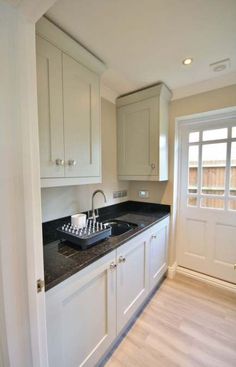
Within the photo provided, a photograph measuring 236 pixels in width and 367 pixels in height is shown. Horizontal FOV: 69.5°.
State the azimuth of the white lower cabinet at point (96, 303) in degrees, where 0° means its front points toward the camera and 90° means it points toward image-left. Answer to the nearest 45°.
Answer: approximately 315°

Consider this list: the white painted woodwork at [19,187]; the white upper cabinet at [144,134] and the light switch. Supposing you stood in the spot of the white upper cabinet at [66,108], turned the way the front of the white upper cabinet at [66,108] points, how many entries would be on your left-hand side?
2

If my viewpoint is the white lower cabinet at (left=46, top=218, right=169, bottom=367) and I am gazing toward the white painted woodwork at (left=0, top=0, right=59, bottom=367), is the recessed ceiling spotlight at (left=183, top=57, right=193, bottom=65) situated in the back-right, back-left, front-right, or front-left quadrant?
back-left

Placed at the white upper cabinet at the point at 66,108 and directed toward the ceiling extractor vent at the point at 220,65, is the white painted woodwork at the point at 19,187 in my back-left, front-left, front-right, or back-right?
back-right

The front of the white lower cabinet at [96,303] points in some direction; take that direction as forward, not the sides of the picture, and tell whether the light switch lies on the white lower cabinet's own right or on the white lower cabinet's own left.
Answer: on the white lower cabinet's own left

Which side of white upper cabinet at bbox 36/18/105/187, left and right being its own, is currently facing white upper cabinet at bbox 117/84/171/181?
left
